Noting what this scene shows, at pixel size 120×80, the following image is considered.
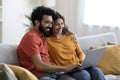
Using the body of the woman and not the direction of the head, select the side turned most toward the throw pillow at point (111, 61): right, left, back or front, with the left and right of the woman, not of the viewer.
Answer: left

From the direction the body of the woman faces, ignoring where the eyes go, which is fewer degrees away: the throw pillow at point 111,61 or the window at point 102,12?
the throw pillow

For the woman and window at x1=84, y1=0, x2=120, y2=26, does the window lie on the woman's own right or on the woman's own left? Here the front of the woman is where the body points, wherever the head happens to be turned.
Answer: on the woman's own left
